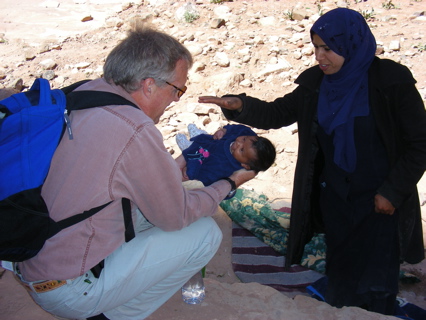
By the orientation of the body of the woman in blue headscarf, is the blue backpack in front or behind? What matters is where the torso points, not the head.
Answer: in front

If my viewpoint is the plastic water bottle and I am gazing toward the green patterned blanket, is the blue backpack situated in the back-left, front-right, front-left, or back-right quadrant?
back-left

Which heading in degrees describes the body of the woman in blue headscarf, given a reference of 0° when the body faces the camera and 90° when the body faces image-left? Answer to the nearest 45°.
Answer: approximately 45°

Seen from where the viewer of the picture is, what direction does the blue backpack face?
facing to the left of the viewer

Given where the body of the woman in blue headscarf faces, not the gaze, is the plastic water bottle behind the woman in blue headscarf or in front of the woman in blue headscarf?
in front

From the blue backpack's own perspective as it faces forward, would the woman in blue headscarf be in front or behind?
behind

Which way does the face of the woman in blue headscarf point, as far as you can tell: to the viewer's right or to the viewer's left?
to the viewer's left

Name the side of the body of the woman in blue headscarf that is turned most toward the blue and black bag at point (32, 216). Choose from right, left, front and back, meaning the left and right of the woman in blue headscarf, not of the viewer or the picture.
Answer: front
